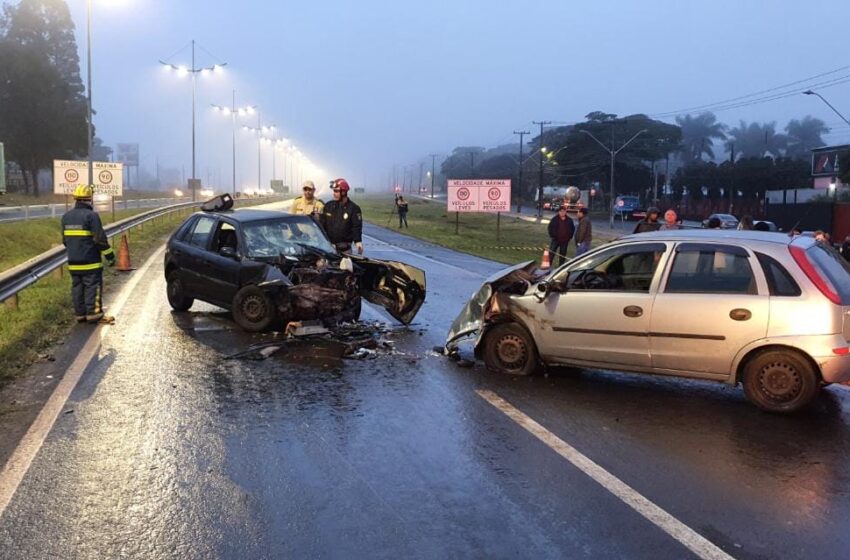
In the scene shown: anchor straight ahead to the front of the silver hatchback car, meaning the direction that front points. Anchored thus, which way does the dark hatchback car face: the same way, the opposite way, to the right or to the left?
the opposite way

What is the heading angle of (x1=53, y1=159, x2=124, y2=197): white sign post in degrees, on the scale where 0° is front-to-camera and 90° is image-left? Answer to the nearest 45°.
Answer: approximately 0°

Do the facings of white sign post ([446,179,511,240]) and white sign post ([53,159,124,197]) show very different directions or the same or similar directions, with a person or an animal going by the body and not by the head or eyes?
same or similar directions

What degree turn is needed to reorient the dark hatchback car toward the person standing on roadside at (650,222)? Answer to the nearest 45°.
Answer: approximately 45° to its left

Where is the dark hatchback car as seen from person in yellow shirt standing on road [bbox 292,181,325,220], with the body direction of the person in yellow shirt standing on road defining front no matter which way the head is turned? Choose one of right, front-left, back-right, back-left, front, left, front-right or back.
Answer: front

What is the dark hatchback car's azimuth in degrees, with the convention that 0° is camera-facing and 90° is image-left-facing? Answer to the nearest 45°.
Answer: approximately 315°

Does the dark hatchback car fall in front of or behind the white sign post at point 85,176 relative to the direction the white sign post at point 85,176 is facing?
in front

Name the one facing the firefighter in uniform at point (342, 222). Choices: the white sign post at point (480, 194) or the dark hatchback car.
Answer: the white sign post

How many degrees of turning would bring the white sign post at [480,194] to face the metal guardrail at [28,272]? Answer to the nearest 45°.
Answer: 0° — it already faces it

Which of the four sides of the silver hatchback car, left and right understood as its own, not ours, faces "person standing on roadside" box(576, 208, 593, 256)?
right

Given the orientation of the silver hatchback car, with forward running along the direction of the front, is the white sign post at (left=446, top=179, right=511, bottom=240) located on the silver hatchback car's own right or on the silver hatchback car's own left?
on the silver hatchback car's own right

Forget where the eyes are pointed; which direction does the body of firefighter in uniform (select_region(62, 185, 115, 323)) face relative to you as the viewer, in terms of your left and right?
facing away from the viewer and to the right of the viewer

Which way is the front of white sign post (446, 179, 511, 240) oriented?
toward the camera

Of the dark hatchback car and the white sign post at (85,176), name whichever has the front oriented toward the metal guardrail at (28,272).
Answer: the white sign post

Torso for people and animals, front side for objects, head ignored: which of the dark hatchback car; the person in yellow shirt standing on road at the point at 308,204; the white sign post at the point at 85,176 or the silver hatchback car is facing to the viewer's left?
the silver hatchback car

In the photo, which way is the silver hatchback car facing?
to the viewer's left
